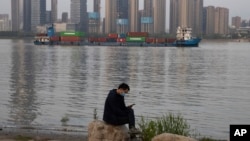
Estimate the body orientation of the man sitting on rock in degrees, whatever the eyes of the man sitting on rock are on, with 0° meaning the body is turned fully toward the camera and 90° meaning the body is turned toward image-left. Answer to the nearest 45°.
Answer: approximately 270°
